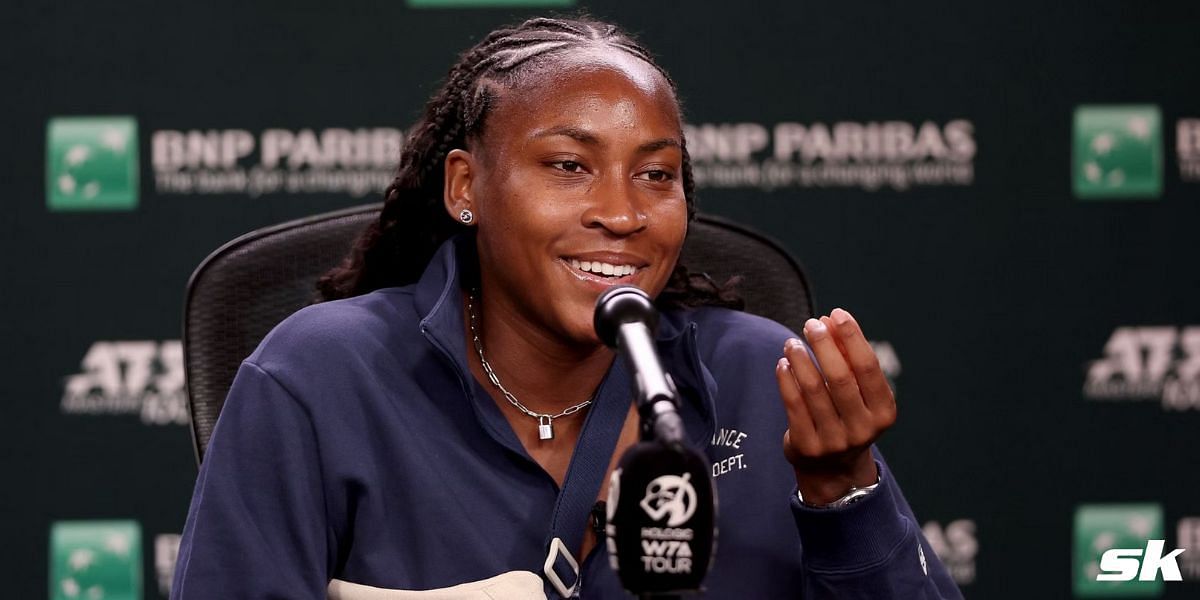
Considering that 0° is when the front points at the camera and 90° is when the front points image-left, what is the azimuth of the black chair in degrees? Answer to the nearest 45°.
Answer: approximately 0°

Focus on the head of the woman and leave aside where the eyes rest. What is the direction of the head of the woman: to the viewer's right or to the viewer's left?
to the viewer's right

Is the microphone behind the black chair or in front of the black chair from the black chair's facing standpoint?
in front
